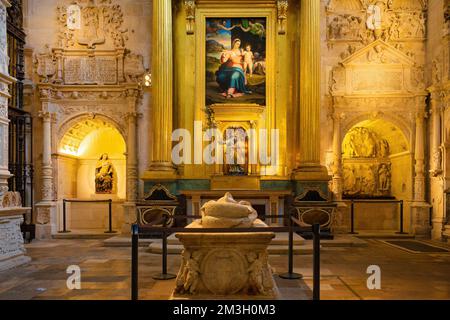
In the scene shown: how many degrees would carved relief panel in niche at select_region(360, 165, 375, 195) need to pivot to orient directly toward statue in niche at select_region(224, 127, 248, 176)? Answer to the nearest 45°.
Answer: approximately 45° to its right

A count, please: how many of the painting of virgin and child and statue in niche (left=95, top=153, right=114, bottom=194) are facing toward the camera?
2

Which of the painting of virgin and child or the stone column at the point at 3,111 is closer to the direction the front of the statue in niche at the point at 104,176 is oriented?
the stone column

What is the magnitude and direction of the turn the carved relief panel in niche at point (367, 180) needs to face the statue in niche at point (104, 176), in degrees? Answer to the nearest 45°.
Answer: approximately 90° to its right
